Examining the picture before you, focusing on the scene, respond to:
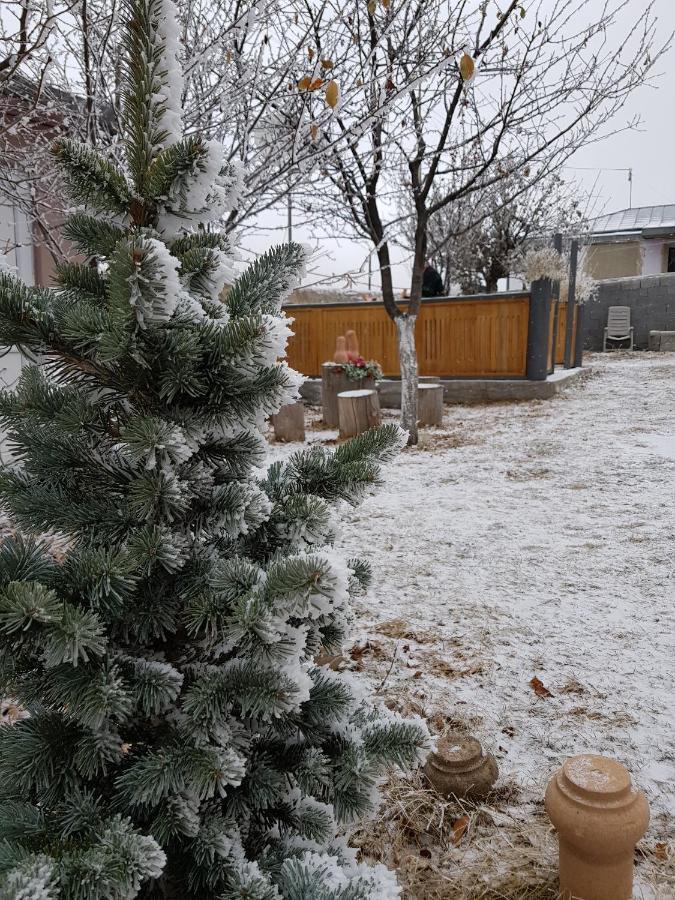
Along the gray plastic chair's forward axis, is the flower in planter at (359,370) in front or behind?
in front

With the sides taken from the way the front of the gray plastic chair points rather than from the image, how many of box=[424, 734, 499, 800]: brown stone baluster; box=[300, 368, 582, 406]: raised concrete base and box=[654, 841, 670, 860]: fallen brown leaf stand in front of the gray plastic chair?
3

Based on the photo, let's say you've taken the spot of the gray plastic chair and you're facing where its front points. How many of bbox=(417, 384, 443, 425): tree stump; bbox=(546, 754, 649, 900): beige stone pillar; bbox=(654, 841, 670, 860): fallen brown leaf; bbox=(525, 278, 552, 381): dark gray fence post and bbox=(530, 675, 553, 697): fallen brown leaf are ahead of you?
5

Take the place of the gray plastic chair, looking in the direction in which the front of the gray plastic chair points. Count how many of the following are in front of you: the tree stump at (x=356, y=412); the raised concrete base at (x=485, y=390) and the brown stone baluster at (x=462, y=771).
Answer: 3

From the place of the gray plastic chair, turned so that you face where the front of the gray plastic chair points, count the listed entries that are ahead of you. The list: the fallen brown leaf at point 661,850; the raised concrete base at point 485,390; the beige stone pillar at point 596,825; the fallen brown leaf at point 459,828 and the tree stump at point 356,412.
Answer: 5

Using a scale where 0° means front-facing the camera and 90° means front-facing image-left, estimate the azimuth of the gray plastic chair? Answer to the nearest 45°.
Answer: approximately 0°

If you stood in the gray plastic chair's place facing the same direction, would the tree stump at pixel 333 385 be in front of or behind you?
in front

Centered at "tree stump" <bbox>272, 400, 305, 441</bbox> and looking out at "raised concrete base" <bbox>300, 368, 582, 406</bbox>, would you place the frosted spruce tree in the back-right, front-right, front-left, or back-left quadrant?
back-right

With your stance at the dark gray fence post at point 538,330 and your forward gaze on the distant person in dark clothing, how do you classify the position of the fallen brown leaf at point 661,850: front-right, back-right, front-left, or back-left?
back-left

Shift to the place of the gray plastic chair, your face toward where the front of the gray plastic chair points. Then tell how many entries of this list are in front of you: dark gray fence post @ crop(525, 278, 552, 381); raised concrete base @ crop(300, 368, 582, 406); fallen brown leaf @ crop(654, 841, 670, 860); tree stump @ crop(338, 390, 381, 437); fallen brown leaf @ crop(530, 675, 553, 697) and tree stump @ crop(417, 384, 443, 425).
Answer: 6

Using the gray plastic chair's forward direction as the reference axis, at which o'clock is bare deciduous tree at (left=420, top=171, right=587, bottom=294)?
The bare deciduous tree is roughly at 4 o'clock from the gray plastic chair.

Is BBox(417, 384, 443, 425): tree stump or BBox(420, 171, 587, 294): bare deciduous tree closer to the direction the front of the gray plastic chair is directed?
the tree stump

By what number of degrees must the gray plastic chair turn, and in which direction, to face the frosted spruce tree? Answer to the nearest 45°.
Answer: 0° — it already faces it
